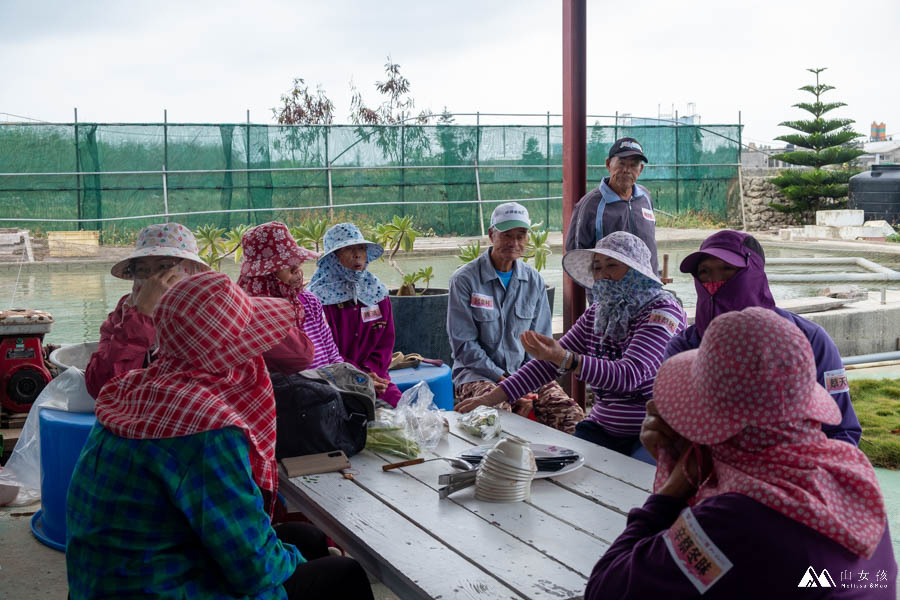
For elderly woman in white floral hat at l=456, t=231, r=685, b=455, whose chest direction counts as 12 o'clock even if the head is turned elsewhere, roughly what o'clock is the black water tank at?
The black water tank is roughly at 5 o'clock from the elderly woman in white floral hat.

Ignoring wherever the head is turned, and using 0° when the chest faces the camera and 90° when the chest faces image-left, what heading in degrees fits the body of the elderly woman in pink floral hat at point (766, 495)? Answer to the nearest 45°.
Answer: approximately 135°

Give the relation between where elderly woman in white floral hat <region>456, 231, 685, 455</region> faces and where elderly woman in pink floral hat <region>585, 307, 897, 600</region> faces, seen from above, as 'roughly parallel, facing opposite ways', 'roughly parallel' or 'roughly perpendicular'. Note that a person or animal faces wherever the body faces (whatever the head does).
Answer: roughly perpendicular

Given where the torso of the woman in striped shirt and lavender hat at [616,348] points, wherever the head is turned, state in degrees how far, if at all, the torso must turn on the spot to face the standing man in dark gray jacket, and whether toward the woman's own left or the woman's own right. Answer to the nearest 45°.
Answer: approximately 135° to the woman's own right

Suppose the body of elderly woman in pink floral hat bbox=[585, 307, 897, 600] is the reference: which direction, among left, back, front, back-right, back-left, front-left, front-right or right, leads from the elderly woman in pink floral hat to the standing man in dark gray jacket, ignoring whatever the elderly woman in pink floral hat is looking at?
front-right

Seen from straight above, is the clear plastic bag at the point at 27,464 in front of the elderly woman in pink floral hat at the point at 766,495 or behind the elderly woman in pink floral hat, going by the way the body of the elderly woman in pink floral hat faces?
in front

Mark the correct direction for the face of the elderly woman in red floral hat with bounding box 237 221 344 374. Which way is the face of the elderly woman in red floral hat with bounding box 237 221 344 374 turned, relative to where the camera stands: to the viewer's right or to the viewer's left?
to the viewer's right

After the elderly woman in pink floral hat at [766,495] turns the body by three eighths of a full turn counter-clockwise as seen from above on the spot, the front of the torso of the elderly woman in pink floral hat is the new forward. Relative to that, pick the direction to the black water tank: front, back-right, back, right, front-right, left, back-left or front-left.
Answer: back

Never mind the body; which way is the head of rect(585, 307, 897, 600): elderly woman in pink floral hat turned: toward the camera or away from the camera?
away from the camera

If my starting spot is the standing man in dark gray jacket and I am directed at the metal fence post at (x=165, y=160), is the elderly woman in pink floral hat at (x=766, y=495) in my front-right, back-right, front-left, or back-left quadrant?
back-left

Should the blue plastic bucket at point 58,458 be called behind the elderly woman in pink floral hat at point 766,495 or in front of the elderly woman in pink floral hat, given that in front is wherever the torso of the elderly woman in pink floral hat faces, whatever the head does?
in front

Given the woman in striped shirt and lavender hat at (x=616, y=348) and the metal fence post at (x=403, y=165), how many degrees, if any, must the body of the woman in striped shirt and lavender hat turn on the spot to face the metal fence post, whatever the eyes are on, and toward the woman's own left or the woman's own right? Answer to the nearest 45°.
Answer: approximately 135° to the woman's own right

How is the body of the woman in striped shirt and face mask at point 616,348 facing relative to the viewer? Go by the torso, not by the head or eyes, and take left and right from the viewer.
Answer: facing the viewer and to the left of the viewer

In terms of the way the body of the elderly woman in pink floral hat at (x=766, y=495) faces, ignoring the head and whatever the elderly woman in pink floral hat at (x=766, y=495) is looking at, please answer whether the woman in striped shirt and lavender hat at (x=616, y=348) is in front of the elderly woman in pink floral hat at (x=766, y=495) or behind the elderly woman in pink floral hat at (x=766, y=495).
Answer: in front

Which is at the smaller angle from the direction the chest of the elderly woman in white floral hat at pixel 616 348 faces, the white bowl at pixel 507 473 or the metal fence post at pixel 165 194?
the white bowl

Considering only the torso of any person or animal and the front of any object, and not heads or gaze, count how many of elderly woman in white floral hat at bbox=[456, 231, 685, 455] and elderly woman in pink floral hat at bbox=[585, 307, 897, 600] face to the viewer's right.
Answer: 0

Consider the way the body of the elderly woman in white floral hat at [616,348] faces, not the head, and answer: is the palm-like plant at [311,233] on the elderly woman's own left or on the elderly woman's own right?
on the elderly woman's own right

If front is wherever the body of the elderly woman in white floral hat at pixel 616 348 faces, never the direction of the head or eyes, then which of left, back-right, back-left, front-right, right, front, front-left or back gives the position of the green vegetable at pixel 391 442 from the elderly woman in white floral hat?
front
